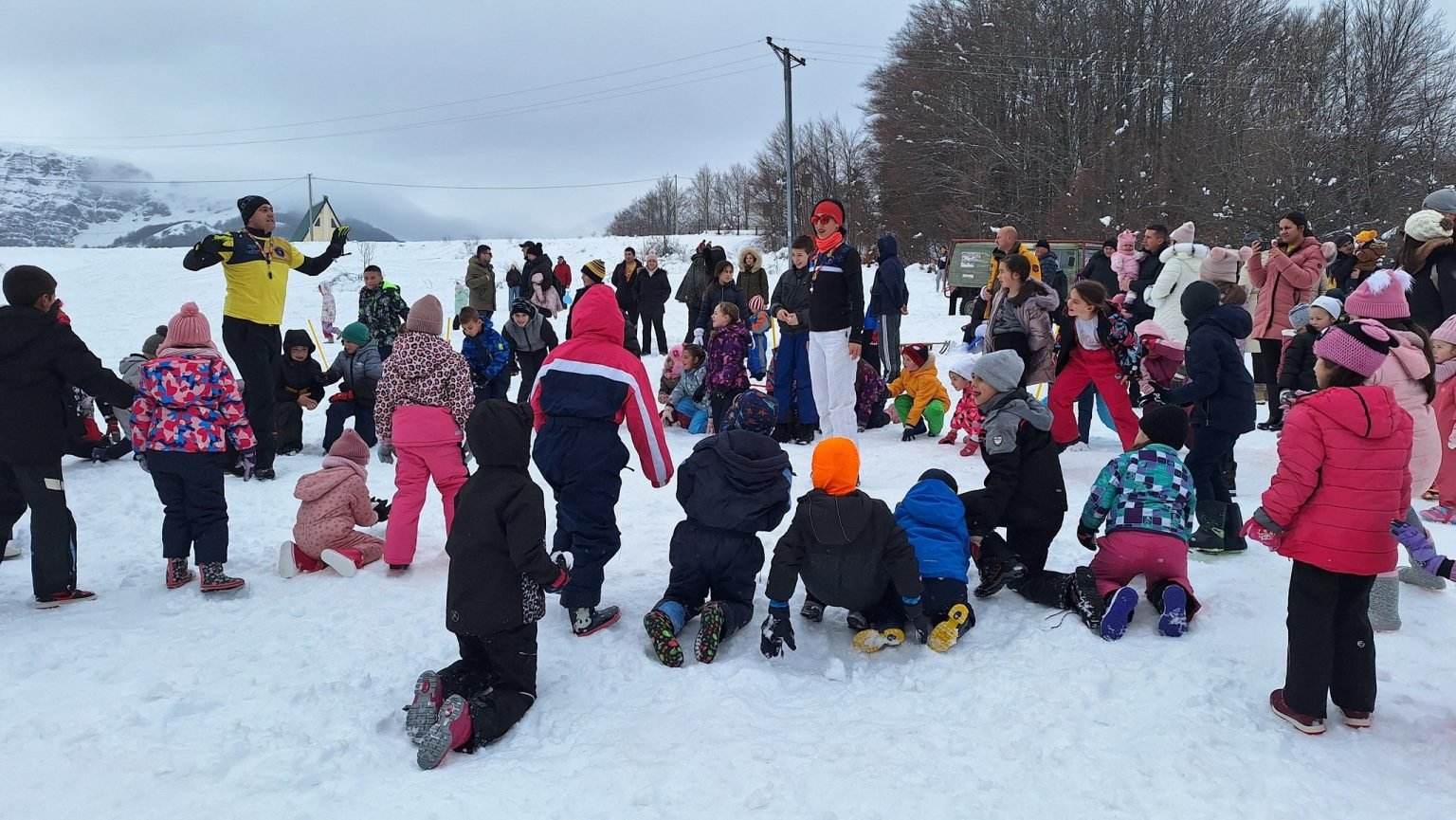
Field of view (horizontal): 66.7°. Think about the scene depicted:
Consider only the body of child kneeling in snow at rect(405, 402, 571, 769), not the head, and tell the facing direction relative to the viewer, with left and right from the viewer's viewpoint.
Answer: facing away from the viewer and to the right of the viewer

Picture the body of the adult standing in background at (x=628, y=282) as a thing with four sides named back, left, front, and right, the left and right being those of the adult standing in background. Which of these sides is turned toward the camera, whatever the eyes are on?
front

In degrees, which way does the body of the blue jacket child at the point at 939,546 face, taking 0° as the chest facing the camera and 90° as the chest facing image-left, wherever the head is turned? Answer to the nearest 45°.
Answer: approximately 180°

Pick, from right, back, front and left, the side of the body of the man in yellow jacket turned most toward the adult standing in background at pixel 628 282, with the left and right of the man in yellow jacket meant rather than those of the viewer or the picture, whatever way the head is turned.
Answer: left

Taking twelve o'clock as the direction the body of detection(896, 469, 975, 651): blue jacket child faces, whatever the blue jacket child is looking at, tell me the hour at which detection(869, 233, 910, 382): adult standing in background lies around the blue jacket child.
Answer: The adult standing in background is roughly at 12 o'clock from the blue jacket child.

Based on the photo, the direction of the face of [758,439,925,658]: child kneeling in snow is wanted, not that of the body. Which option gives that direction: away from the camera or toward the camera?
away from the camera

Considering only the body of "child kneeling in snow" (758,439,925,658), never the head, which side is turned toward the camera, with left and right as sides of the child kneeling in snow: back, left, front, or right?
back

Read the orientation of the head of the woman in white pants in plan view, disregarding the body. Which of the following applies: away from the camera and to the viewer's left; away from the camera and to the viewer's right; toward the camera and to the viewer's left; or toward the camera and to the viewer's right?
toward the camera and to the viewer's left

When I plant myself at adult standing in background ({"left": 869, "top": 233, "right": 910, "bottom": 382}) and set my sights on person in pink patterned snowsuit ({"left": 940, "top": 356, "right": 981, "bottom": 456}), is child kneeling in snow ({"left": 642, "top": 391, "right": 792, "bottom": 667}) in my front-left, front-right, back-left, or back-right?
front-right

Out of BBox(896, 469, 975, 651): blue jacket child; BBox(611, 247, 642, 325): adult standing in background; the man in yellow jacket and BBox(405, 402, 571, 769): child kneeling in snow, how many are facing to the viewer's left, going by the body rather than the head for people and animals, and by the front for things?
0
